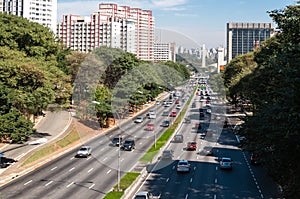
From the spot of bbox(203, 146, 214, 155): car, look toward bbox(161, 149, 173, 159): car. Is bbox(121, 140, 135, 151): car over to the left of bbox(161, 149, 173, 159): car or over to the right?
right

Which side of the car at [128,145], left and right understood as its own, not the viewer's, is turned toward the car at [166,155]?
left

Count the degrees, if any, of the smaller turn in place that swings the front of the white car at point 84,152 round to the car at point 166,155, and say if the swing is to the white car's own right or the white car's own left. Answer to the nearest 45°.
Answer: approximately 135° to the white car's own left

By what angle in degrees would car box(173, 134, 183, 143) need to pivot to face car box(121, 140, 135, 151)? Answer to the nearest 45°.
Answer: approximately 135° to its left

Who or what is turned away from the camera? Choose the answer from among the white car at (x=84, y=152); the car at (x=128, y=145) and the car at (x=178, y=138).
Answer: the car at (x=178, y=138)

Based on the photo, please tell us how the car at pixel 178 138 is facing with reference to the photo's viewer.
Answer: facing away from the viewer

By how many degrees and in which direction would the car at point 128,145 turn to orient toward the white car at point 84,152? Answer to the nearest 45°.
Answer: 0° — it already faces it

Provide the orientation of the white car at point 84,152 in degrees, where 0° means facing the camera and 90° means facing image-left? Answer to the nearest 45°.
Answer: approximately 45°

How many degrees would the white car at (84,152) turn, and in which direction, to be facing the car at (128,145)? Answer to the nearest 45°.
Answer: approximately 180°

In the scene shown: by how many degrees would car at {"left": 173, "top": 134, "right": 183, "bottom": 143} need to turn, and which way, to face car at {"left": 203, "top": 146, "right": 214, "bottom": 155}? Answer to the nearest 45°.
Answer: approximately 135° to its right
